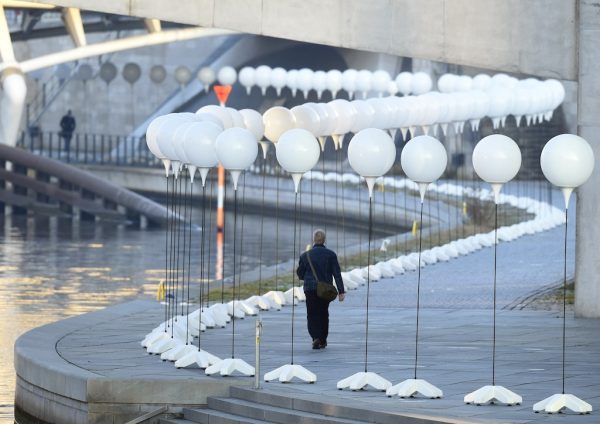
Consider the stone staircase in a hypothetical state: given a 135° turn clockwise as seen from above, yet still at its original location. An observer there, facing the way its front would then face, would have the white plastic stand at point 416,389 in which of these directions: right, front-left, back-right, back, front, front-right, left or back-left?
right

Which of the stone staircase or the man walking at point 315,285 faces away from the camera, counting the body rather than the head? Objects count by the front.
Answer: the man walking

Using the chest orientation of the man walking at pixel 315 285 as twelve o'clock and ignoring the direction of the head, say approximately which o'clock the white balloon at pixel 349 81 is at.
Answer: The white balloon is roughly at 12 o'clock from the man walking.

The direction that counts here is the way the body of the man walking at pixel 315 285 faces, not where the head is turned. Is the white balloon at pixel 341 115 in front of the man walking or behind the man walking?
in front

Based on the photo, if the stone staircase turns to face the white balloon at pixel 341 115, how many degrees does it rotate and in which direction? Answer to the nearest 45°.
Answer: approximately 135° to its right

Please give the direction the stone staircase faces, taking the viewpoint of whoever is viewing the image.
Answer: facing the viewer and to the left of the viewer

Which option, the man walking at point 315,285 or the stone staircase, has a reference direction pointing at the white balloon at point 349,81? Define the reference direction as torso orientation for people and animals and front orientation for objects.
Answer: the man walking

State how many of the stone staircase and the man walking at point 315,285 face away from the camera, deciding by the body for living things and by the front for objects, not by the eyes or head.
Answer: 1

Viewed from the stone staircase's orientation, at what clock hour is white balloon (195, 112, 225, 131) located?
The white balloon is roughly at 4 o'clock from the stone staircase.

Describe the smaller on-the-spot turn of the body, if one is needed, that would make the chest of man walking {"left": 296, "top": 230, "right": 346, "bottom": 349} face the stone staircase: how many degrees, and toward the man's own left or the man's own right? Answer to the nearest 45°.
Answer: approximately 180°

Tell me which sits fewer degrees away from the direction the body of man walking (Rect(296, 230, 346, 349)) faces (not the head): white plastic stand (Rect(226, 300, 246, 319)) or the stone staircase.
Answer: the white plastic stand

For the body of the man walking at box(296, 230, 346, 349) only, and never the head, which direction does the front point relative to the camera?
away from the camera
